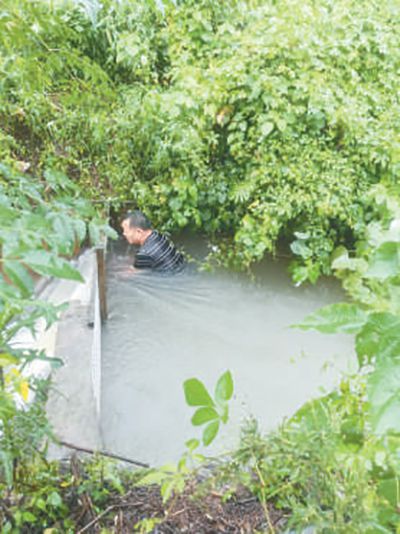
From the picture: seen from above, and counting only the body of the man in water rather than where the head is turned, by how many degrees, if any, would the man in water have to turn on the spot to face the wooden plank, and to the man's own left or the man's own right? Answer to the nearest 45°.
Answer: approximately 90° to the man's own left

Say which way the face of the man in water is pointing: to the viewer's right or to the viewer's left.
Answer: to the viewer's left

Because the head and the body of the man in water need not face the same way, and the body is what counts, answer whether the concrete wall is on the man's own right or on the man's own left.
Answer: on the man's own left

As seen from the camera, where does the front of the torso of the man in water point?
to the viewer's left
